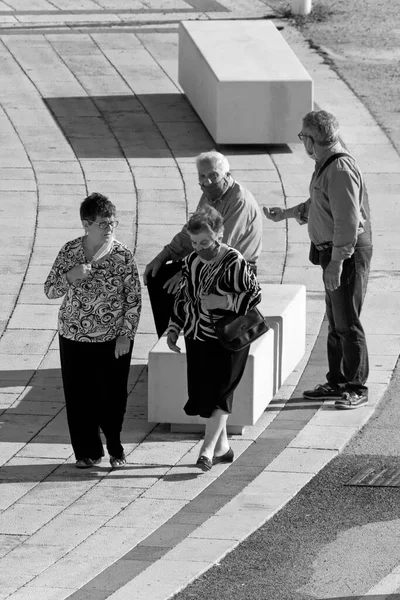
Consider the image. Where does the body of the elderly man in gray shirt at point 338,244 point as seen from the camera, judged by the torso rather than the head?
to the viewer's left

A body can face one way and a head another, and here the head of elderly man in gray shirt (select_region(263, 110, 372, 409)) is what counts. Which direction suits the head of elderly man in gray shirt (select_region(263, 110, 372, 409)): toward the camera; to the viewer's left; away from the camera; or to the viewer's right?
to the viewer's left

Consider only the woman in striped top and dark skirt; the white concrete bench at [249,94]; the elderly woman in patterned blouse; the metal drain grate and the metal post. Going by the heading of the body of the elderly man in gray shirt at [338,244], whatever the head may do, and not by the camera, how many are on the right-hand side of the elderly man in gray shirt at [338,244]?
2

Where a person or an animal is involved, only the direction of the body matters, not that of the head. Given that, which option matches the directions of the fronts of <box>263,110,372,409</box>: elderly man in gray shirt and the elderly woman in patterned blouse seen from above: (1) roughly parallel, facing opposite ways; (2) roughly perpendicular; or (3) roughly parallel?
roughly perpendicular

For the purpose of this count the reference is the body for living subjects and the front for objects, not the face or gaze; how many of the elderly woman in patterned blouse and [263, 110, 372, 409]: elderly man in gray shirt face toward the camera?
1

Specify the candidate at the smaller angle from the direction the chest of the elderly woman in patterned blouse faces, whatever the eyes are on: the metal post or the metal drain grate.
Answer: the metal drain grate

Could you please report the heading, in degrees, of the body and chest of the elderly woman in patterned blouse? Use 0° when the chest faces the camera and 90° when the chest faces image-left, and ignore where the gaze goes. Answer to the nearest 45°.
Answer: approximately 0°

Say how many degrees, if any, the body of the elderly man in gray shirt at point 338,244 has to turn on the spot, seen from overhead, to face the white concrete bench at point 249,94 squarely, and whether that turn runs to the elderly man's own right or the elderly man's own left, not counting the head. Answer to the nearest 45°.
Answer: approximately 90° to the elderly man's own right

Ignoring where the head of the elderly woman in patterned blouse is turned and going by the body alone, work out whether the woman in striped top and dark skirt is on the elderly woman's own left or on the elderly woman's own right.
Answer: on the elderly woman's own left

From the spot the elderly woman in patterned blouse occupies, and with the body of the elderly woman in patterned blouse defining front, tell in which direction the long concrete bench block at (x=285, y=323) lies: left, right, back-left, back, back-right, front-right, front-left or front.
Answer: back-left
